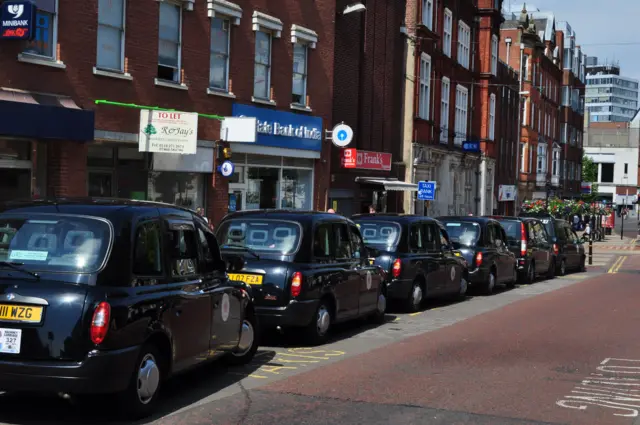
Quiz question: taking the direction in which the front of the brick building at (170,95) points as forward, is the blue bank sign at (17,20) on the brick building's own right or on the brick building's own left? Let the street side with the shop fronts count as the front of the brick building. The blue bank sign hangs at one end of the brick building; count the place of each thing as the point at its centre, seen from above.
on the brick building's own right

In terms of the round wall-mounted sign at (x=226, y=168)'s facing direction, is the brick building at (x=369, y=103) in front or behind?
behind

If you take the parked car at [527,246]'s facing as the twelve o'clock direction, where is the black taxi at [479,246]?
The black taxi is roughly at 5 o'clock from the parked car.

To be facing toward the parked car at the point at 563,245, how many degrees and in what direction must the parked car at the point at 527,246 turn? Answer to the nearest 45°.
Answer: approximately 45° to its left

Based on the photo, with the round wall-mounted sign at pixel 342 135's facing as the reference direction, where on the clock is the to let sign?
The to let sign is roughly at 1 o'clock from the round wall-mounted sign.

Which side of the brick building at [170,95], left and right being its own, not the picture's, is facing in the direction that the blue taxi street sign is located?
left

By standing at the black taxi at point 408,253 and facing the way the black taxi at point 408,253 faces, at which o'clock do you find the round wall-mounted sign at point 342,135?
The round wall-mounted sign is roughly at 10 o'clock from the black taxi.

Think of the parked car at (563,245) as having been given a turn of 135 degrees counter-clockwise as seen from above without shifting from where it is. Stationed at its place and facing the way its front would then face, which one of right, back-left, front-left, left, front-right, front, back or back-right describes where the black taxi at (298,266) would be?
left

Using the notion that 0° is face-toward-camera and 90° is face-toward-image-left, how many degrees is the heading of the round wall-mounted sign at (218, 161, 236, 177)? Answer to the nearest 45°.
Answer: approximately 0°

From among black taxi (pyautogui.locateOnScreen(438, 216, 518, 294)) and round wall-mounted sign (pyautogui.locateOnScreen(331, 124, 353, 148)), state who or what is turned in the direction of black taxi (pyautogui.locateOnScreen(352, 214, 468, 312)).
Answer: the round wall-mounted sign

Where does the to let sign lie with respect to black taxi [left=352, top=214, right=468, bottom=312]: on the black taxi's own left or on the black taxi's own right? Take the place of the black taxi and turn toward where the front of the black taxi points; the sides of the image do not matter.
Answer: on the black taxi's own left

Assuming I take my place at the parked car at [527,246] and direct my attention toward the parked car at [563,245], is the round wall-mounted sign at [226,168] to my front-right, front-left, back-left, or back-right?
back-left
